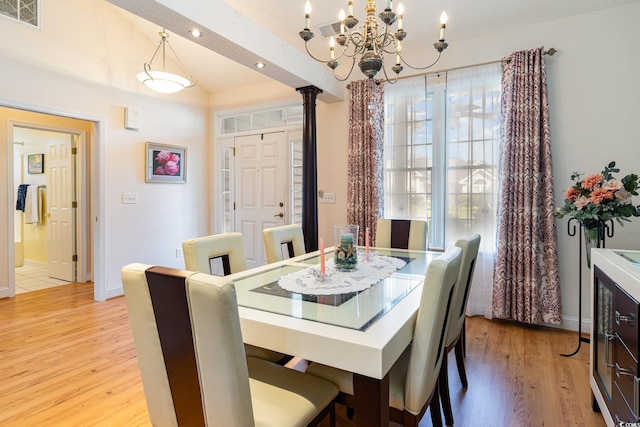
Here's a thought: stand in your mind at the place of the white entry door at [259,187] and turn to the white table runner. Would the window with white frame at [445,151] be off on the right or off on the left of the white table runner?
left

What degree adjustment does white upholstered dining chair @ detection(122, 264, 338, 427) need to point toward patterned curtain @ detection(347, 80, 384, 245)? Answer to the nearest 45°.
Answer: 0° — it already faces it

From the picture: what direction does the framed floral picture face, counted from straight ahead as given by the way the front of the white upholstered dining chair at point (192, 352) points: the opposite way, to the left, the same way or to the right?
to the right

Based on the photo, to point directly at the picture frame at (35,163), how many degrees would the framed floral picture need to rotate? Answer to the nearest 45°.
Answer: approximately 180°

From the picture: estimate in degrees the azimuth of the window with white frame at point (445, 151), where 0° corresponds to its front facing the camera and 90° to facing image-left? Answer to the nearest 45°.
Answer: approximately 45°

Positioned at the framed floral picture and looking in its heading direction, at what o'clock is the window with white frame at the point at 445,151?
The window with white frame is roughly at 12 o'clock from the framed floral picture.

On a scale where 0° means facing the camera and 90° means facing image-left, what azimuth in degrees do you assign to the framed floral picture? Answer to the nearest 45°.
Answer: approximately 315°

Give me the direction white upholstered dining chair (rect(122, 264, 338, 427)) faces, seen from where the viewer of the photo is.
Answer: facing away from the viewer and to the right of the viewer

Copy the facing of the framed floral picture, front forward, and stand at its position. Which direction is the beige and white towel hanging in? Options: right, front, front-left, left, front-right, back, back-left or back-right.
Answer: back

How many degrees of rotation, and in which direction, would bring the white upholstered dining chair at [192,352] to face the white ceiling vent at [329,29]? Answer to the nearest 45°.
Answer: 0° — it already faces it
